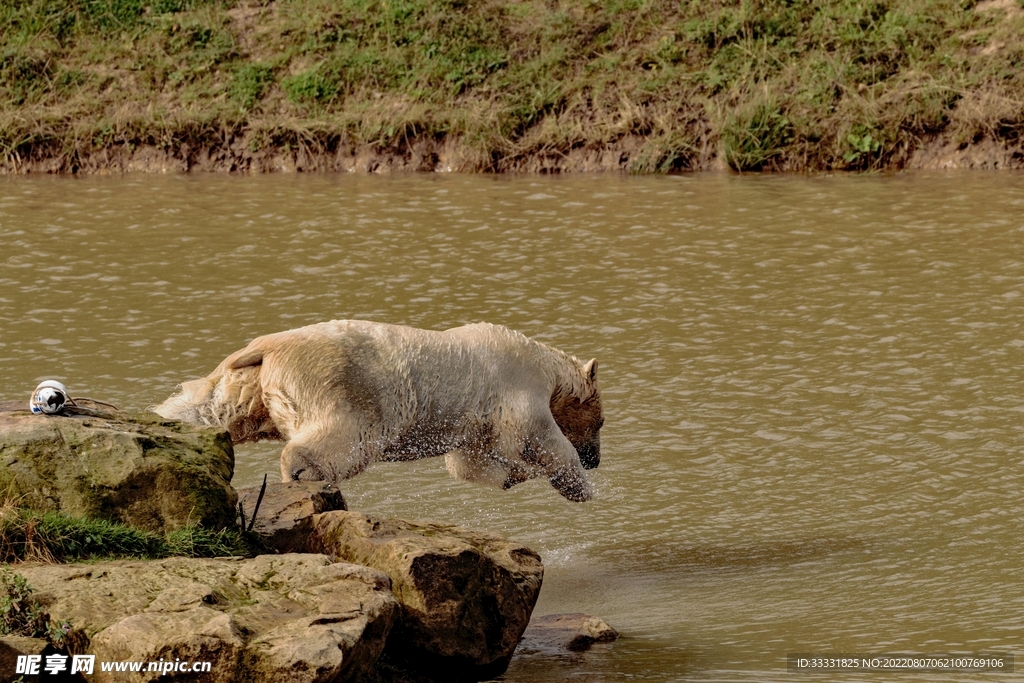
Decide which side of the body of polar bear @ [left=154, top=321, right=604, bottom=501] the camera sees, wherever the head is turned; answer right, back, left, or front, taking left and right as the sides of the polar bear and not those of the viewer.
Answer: right

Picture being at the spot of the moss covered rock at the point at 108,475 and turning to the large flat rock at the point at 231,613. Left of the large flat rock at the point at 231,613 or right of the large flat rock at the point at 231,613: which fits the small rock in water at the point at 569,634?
left

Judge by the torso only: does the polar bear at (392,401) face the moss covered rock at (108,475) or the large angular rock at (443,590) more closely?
the large angular rock

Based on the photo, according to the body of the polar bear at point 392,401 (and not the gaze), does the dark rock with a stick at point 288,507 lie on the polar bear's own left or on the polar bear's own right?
on the polar bear's own right

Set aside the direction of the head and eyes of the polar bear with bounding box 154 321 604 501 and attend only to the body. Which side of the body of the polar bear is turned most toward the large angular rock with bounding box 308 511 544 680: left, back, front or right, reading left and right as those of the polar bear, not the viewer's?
right

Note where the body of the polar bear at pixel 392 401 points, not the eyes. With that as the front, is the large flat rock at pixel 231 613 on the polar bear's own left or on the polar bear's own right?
on the polar bear's own right
